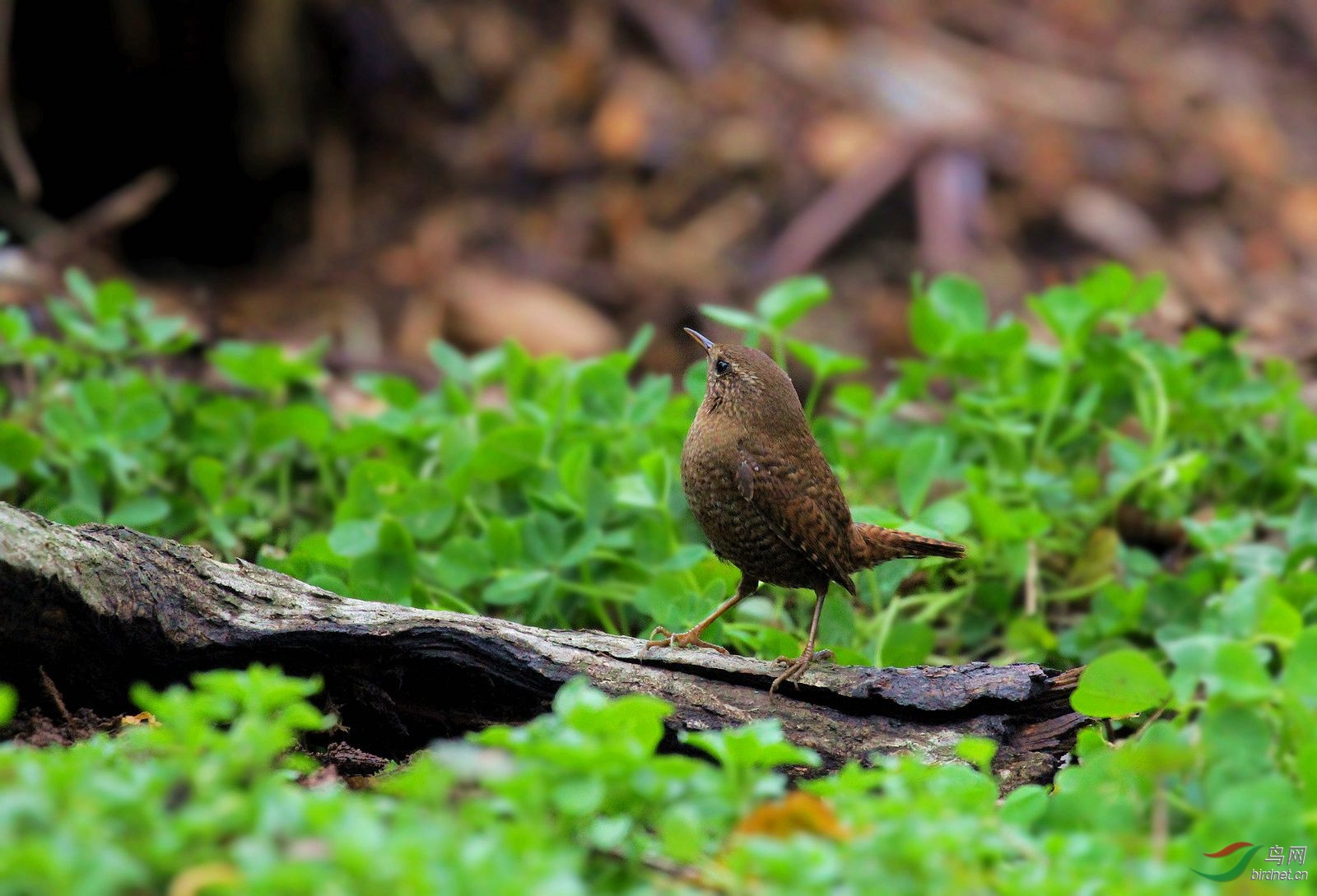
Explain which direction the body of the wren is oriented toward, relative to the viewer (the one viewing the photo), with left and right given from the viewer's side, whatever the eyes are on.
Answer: facing to the left of the viewer

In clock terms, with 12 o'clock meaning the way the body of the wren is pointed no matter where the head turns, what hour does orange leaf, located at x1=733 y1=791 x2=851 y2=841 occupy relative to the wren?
The orange leaf is roughly at 9 o'clock from the wren.
